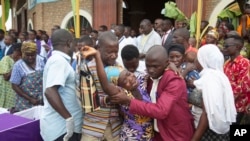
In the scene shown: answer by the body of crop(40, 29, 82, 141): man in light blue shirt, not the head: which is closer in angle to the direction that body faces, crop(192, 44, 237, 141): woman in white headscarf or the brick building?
the woman in white headscarf

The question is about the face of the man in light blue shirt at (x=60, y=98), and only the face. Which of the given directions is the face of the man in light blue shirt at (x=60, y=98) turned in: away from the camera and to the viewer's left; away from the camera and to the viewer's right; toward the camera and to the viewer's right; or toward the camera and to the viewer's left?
away from the camera and to the viewer's right

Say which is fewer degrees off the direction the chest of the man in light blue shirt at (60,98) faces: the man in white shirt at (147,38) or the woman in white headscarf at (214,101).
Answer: the woman in white headscarf

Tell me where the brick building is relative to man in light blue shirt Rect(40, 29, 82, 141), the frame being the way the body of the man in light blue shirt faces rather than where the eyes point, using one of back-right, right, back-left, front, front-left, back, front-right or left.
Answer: left

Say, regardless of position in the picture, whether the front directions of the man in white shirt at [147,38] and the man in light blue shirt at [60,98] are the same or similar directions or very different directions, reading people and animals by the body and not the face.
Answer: very different directions

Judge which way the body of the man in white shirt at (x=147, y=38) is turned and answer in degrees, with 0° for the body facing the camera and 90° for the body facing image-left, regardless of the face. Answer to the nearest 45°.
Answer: approximately 45°

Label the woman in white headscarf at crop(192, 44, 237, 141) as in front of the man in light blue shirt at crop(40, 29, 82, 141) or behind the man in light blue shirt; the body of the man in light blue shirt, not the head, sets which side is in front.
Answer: in front

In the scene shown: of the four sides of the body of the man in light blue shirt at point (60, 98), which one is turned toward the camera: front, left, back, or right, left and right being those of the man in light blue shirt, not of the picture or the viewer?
right

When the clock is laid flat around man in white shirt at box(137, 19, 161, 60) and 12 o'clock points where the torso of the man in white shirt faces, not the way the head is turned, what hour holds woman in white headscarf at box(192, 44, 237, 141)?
The woman in white headscarf is roughly at 10 o'clock from the man in white shirt.

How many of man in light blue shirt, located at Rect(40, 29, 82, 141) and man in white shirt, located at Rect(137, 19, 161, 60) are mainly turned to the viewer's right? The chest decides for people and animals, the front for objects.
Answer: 1

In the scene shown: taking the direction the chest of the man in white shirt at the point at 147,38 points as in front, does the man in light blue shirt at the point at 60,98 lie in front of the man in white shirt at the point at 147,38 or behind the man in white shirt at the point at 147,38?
in front

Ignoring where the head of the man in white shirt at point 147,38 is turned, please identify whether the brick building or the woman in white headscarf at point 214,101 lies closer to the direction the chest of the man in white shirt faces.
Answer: the woman in white headscarf

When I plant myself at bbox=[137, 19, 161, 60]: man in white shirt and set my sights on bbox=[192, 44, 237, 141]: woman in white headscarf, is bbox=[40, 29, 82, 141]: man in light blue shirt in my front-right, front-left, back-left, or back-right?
front-right
